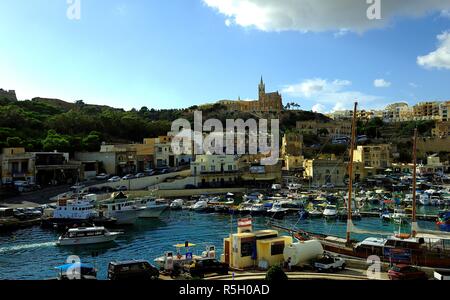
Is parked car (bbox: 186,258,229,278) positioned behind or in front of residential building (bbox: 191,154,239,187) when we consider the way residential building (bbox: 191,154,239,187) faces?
in front

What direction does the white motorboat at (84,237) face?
to the viewer's right

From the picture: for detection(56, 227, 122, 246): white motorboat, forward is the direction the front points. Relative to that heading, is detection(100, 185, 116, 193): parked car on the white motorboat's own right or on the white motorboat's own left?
on the white motorboat's own left

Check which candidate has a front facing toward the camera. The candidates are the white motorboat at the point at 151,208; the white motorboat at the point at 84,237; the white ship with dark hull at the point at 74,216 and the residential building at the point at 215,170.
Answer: the residential building

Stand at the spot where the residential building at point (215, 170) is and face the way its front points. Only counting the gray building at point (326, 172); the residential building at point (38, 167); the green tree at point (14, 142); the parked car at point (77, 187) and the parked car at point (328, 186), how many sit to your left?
2

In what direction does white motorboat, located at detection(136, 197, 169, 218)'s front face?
to the viewer's right

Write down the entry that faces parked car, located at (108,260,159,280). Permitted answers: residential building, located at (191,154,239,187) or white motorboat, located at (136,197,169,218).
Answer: the residential building

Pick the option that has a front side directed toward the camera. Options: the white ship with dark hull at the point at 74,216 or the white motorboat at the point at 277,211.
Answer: the white motorboat at the point at 277,211

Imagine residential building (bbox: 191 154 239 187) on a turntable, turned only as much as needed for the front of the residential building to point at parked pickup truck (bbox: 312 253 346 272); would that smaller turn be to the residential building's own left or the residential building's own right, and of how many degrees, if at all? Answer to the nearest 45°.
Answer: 0° — it already faces it

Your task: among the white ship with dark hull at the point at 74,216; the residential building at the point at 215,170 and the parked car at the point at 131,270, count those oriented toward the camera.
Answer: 1
